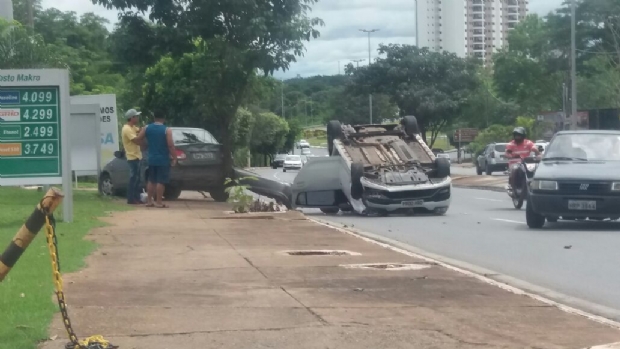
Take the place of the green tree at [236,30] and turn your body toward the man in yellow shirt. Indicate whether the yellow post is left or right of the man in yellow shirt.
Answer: left

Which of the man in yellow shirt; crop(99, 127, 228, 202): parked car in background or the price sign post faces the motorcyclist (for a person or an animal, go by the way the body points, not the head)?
the man in yellow shirt

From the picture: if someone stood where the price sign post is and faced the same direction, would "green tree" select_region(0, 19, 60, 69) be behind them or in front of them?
behind

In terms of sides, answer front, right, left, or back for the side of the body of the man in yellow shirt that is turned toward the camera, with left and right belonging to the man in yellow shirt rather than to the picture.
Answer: right

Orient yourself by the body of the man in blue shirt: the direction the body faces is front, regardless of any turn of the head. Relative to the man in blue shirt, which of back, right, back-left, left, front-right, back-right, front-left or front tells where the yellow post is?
back

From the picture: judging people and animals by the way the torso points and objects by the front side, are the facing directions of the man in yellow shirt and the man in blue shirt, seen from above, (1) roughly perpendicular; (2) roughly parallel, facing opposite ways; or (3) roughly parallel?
roughly perpendicular

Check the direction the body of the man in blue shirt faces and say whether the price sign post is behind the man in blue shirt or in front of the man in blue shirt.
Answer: behind

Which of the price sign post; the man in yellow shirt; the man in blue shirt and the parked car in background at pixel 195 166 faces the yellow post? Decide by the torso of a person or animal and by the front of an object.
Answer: the price sign post

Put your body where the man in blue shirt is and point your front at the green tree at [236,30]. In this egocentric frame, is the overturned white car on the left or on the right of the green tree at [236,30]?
right

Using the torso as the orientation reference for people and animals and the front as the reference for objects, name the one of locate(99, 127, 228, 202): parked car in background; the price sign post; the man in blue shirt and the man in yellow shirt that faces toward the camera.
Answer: the price sign post

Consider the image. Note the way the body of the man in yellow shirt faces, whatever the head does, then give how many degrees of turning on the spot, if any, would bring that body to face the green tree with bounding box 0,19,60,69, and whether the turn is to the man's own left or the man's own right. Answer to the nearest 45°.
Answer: approximately 90° to the man's own left

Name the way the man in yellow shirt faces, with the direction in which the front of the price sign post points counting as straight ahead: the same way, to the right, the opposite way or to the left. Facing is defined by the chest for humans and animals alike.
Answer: to the left

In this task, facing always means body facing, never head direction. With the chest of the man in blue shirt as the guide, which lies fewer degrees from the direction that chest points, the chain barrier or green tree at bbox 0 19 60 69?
the green tree

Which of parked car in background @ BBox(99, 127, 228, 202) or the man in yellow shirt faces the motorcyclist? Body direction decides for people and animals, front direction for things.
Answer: the man in yellow shirt
